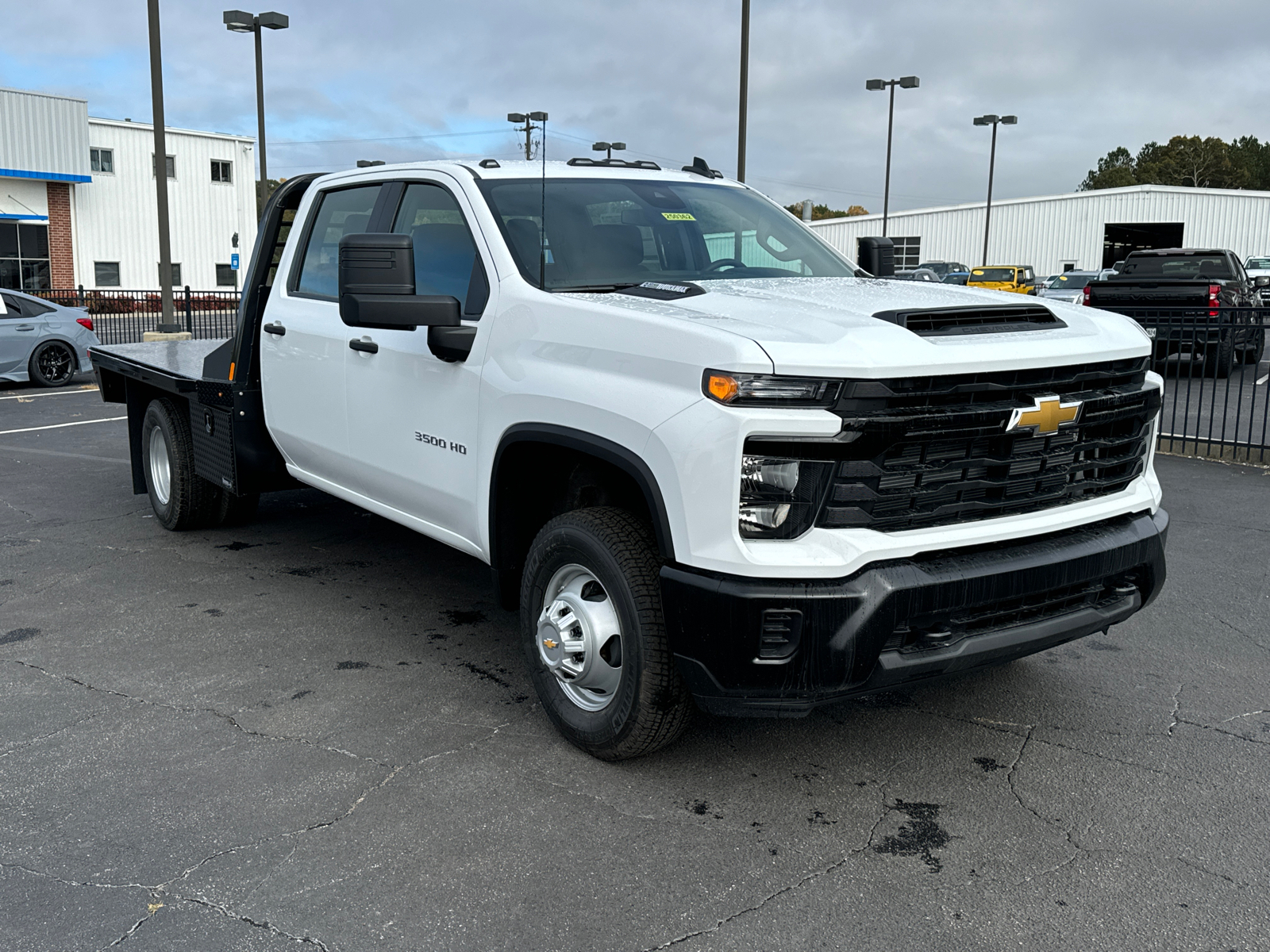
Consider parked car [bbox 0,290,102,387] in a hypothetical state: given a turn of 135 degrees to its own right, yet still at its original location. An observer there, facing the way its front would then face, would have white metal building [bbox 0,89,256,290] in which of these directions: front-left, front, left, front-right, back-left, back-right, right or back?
front-left

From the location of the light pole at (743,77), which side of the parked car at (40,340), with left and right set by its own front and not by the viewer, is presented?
back

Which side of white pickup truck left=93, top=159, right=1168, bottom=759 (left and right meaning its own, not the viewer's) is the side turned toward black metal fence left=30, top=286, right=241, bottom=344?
back

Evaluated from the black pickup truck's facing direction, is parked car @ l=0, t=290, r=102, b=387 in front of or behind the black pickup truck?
behind

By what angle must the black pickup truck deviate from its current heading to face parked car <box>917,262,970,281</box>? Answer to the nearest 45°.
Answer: approximately 45° to its left

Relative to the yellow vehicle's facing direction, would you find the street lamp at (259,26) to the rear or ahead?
ahead

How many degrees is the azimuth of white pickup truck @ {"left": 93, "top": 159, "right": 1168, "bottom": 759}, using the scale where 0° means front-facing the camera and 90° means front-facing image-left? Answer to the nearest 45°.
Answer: approximately 315°

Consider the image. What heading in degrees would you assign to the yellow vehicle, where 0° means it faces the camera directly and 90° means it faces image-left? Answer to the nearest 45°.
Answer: approximately 45°

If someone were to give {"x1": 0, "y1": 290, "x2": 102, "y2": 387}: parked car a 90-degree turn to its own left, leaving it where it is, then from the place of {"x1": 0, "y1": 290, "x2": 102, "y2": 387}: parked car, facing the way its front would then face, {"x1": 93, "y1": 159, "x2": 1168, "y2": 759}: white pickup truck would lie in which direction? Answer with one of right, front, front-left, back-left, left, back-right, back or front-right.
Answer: front

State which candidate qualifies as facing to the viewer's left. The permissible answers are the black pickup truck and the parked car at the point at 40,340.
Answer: the parked car

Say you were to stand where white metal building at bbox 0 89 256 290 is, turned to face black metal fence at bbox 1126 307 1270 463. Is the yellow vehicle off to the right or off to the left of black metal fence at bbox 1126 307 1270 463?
left

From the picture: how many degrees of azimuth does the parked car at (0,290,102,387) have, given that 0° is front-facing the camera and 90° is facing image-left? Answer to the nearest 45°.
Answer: approximately 90°
